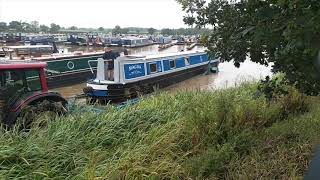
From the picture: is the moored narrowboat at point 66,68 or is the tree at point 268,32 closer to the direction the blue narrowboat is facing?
the tree

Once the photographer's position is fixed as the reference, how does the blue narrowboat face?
facing away from the viewer and to the right of the viewer

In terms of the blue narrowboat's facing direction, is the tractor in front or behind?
behind
